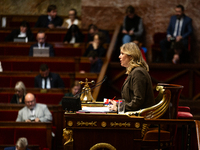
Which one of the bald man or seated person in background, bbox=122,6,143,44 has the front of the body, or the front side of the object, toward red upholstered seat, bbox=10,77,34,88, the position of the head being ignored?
the seated person in background

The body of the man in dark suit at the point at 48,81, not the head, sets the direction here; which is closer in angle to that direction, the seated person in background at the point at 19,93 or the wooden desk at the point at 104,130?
the wooden desk

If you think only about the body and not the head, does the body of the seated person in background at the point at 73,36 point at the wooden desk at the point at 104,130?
yes

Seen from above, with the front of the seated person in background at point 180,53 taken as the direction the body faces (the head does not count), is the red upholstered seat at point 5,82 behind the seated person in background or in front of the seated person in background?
in front

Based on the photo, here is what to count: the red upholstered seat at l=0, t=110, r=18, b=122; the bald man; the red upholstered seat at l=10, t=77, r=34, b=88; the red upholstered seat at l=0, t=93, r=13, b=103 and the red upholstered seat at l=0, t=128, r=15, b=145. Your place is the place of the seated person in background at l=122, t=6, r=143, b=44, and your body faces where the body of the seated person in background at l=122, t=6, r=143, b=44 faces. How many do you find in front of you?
5

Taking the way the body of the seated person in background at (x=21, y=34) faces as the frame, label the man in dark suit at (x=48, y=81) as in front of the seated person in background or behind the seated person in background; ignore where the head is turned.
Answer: in front

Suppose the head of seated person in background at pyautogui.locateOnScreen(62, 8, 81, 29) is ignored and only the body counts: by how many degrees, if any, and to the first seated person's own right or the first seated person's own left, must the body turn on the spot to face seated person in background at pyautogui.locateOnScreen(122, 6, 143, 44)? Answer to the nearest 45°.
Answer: approximately 45° to the first seated person's own left

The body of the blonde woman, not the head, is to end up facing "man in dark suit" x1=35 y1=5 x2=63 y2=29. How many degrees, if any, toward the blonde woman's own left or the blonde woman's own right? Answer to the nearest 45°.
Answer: approximately 90° to the blonde woman's own right

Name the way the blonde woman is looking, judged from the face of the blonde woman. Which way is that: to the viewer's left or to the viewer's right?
to the viewer's left

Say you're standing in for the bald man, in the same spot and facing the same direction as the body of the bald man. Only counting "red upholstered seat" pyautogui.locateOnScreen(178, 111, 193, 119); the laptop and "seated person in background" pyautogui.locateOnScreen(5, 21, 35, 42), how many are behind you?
2

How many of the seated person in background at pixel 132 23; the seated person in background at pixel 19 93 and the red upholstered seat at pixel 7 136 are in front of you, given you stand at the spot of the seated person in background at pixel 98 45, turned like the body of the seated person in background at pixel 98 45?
2
